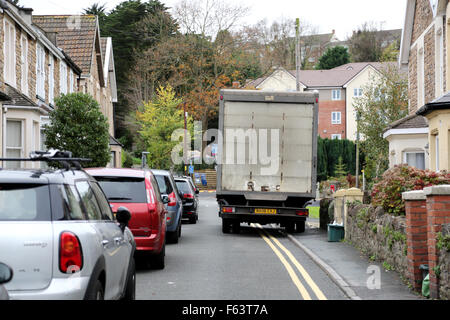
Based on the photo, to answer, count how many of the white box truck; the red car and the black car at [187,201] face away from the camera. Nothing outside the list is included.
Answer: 3

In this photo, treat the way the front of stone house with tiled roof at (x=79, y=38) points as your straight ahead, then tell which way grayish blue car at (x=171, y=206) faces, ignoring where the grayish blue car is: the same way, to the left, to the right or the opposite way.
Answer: to the left

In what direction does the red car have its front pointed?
away from the camera

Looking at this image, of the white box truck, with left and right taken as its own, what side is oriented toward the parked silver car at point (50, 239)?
back

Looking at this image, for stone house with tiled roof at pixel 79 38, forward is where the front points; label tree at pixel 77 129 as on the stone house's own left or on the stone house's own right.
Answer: on the stone house's own right

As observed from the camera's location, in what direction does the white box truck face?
facing away from the viewer

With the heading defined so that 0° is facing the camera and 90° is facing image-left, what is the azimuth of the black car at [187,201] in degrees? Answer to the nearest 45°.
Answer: approximately 180°

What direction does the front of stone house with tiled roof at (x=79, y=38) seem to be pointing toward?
to the viewer's right

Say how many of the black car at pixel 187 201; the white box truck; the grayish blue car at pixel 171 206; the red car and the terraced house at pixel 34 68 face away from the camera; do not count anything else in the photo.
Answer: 4

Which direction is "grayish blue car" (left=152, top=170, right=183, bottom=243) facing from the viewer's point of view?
away from the camera

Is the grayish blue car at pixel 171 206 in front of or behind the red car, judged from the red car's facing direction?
in front

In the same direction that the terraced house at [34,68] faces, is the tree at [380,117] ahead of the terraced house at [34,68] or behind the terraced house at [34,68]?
ahead

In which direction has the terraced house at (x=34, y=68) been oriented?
to the viewer's right
